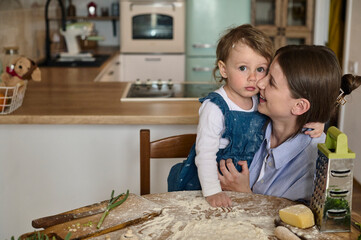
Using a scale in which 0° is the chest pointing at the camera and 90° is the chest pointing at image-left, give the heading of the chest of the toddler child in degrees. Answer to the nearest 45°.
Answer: approximately 315°

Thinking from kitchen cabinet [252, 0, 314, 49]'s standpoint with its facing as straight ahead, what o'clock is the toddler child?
The toddler child is roughly at 12 o'clock from the kitchen cabinet.

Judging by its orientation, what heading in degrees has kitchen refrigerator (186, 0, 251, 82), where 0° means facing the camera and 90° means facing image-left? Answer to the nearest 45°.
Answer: approximately 0°

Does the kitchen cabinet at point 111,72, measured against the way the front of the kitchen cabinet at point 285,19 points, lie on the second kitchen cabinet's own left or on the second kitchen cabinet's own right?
on the second kitchen cabinet's own right

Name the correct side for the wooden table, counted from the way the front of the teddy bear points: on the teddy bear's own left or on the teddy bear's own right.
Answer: on the teddy bear's own left

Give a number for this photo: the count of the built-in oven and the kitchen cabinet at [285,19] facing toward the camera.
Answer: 2

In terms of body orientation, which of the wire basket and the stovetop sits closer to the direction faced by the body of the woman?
the wire basket

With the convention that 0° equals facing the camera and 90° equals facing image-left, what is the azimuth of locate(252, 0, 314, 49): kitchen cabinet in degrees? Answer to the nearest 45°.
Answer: approximately 0°

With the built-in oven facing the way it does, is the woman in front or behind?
in front

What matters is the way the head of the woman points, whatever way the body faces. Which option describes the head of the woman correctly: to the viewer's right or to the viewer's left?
to the viewer's left
